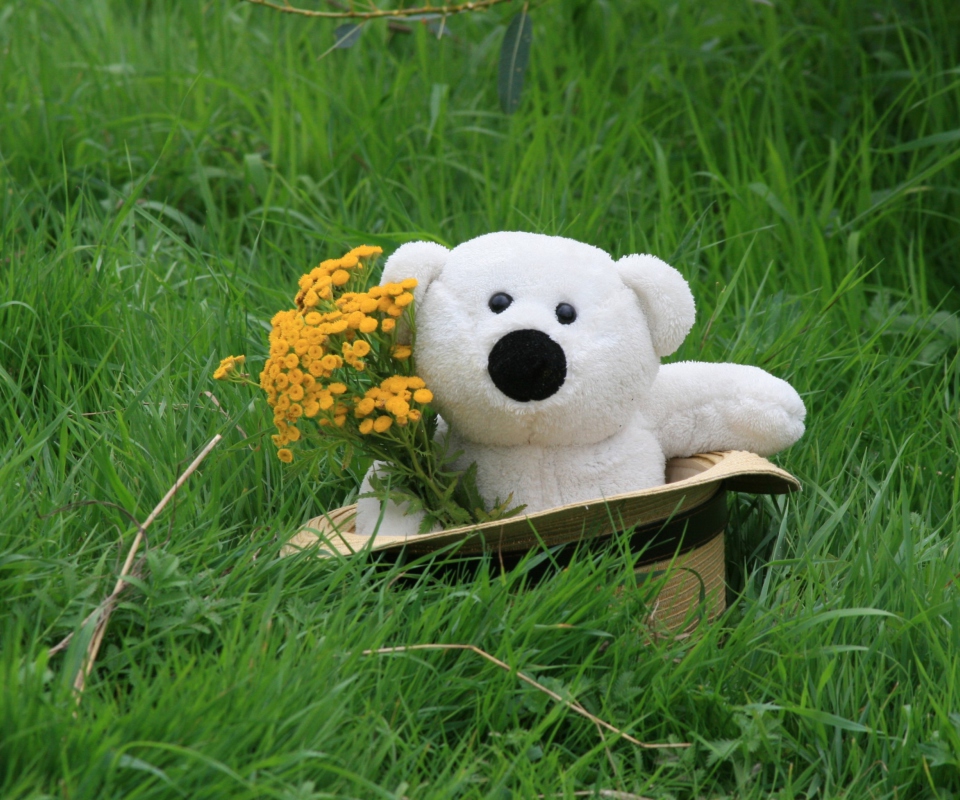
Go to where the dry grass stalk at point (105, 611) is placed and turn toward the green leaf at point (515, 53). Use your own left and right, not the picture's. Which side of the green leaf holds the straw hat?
right

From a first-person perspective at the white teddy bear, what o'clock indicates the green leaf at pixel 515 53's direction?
The green leaf is roughly at 6 o'clock from the white teddy bear.

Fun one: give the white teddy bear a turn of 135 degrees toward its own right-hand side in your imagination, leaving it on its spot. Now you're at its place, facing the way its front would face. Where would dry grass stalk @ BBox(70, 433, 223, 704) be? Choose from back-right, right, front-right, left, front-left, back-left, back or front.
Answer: left

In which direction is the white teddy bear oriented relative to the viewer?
toward the camera
